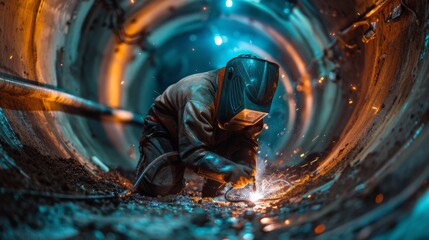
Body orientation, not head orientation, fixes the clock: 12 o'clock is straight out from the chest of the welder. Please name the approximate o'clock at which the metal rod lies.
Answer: The metal rod is roughly at 5 o'clock from the welder.

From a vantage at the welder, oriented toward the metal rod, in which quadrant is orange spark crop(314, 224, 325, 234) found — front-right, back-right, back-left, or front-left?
back-left

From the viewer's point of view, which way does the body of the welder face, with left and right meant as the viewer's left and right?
facing the viewer and to the right of the viewer
